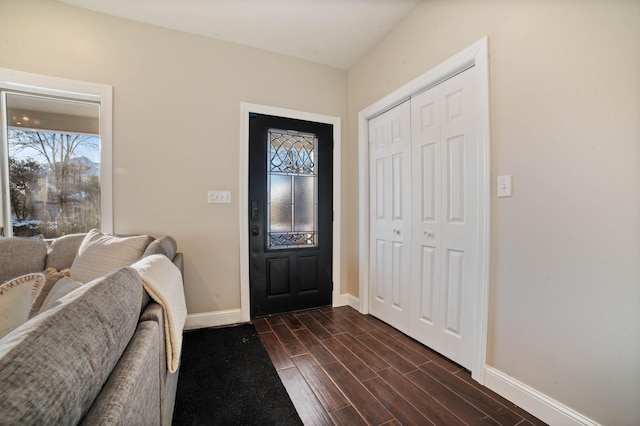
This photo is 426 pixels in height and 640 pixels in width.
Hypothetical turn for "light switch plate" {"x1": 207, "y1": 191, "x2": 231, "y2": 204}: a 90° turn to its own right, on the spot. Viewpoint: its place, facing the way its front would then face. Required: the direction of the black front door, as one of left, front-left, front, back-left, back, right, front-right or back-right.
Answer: back

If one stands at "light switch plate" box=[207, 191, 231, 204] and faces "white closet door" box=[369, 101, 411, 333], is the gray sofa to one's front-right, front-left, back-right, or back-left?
front-right

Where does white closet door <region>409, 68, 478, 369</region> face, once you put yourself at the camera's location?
facing the viewer and to the left of the viewer

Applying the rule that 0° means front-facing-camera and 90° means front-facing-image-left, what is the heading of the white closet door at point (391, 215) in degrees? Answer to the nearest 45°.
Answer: approximately 45°

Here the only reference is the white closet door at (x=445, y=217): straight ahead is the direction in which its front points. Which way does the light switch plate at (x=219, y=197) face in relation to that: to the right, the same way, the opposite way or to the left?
to the left

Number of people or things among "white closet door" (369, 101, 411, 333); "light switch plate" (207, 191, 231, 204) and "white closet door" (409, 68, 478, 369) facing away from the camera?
0

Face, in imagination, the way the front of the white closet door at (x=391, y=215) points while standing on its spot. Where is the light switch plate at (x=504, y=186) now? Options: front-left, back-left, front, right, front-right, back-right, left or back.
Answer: left

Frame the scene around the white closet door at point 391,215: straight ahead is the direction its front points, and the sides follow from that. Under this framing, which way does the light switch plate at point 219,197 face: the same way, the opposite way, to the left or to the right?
to the left

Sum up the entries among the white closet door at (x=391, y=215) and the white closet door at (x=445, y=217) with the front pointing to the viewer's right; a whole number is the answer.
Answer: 0

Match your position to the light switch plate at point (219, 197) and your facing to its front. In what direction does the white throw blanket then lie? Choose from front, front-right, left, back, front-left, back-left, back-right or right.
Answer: front

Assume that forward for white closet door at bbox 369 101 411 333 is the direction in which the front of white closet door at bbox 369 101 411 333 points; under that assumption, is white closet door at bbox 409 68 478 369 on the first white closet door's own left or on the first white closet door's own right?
on the first white closet door's own left

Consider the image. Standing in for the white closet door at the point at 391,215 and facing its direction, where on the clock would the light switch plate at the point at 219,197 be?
The light switch plate is roughly at 1 o'clock from the white closet door.

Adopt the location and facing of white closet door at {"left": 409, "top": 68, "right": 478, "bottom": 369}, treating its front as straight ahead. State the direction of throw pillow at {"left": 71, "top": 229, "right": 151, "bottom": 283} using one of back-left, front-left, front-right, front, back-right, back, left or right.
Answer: front

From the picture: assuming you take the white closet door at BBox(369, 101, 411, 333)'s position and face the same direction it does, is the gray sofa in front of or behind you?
in front

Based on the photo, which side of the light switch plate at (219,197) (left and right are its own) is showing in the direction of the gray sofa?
front

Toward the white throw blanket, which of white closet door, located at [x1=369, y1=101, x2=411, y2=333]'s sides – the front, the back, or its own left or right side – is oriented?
front

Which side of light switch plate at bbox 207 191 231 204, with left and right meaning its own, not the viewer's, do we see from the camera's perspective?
front

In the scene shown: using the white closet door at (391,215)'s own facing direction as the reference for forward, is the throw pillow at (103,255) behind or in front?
in front
